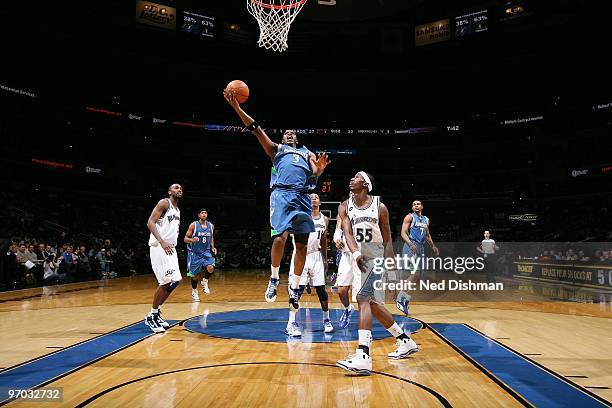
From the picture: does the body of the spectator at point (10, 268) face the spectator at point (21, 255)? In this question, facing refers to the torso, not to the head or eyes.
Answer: no

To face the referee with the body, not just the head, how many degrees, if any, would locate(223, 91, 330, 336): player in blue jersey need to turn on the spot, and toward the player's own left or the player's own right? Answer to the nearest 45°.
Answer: approximately 135° to the player's own left

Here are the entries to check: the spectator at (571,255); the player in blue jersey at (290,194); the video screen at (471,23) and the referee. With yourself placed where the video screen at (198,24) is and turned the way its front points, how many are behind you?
0

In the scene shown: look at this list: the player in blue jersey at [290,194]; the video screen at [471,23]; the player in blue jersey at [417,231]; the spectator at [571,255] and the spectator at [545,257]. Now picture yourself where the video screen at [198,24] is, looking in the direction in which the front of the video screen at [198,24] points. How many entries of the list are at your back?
0

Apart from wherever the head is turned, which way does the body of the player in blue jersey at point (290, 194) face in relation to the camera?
toward the camera

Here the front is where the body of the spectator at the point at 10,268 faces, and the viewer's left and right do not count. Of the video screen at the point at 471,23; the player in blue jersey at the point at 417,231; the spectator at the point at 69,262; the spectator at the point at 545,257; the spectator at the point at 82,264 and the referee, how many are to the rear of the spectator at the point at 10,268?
0

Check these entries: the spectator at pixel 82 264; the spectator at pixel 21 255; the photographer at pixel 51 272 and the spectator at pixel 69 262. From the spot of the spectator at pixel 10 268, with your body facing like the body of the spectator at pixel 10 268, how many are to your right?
0

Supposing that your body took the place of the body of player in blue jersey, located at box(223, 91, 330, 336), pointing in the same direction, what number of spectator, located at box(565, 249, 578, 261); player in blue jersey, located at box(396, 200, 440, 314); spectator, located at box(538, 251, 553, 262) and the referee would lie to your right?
0

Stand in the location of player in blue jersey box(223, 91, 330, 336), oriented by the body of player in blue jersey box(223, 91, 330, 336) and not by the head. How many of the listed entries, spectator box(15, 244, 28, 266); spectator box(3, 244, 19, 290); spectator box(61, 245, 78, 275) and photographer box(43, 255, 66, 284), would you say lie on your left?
0

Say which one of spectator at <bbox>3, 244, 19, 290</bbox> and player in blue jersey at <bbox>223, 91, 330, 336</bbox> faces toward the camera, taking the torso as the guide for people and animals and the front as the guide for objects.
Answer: the player in blue jersey

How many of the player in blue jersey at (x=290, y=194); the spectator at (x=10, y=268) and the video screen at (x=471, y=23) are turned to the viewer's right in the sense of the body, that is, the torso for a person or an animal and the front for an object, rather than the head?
1

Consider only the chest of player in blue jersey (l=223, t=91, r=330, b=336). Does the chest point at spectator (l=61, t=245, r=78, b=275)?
no

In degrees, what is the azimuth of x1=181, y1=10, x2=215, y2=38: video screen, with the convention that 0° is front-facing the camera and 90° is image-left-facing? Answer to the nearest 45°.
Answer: approximately 315°

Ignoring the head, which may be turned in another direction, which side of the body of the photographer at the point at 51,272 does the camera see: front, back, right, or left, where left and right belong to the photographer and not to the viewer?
right

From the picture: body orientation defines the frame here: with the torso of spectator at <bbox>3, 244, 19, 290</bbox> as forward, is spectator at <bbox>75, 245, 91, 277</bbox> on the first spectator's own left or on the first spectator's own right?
on the first spectator's own left

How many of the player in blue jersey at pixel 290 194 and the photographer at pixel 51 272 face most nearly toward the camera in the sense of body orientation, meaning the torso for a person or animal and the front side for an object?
1

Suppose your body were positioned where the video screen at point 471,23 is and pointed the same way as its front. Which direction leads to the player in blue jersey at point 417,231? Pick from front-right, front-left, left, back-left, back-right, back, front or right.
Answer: front-left

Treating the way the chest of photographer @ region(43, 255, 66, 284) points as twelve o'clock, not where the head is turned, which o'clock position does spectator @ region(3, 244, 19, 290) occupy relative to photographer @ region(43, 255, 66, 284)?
spectator @ region(3, 244, 19, 290) is roughly at 4 o'clock from photographer @ region(43, 255, 66, 284).

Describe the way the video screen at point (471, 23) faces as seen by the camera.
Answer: facing the viewer and to the left of the viewer

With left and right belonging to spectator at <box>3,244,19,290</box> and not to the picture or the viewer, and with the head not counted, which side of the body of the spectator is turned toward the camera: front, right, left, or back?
right
